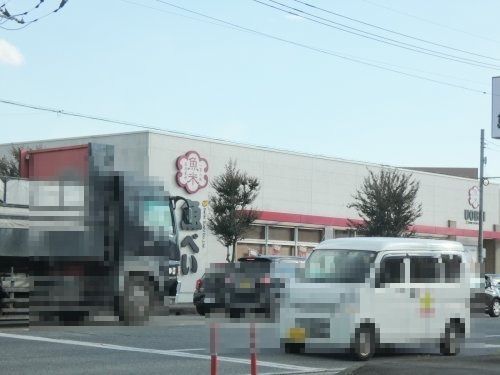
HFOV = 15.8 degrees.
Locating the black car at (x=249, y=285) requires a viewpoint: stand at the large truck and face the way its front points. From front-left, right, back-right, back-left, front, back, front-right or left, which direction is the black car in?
left

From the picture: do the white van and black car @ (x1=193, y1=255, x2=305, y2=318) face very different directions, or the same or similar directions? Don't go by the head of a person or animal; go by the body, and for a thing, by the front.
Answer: very different directions

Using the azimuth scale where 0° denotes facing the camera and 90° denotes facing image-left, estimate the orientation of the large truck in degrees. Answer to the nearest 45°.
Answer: approximately 270°

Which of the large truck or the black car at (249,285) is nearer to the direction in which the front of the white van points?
the large truck

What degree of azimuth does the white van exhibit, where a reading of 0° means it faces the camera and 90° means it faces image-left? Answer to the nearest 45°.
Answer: approximately 45°

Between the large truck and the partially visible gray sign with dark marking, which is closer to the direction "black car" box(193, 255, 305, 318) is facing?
the partially visible gray sign with dark marking

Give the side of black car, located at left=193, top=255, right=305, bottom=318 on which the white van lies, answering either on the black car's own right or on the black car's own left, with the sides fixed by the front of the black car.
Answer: on the black car's own right

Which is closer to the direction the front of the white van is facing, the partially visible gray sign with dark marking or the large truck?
the large truck

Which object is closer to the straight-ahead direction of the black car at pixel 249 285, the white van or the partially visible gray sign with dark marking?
the partially visible gray sign with dark marking

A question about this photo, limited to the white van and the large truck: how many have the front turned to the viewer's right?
1
